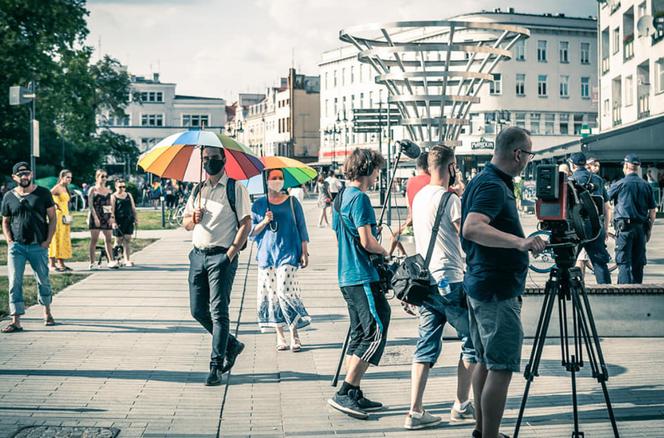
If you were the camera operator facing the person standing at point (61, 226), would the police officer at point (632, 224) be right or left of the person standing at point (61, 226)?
right

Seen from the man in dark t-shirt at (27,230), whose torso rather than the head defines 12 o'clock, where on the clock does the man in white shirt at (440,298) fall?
The man in white shirt is roughly at 11 o'clock from the man in dark t-shirt.

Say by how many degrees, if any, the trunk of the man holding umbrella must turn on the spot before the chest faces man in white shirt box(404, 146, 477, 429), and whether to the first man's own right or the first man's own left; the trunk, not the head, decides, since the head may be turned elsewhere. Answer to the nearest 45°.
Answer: approximately 45° to the first man's own left

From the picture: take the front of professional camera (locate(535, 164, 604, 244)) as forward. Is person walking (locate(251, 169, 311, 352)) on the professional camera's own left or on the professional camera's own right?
on the professional camera's own left

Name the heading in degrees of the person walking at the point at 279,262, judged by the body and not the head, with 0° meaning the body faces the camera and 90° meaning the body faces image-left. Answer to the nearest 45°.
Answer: approximately 0°

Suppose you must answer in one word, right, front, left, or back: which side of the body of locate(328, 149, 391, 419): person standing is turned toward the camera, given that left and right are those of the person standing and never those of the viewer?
right

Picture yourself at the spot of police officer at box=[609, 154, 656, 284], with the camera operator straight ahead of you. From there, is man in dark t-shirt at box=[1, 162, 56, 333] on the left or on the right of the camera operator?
right

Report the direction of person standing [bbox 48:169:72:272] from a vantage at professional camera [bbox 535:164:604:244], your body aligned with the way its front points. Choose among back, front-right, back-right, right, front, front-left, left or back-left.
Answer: left

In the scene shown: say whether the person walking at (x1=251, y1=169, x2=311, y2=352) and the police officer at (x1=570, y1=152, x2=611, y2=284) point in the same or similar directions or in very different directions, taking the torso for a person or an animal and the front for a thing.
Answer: very different directions

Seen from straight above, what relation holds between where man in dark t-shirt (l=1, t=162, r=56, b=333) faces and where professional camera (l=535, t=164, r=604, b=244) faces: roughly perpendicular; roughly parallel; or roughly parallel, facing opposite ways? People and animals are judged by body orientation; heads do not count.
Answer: roughly perpendicular

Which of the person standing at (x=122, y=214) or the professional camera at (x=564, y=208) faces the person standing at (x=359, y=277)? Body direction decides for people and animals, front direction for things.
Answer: the person standing at (x=122, y=214)

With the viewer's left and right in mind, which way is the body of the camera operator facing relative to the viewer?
facing to the right of the viewer
